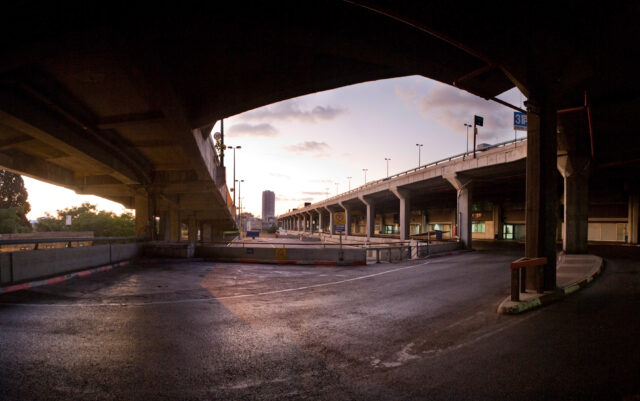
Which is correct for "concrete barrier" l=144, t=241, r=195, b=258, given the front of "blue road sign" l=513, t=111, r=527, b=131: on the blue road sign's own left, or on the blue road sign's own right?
on the blue road sign's own right

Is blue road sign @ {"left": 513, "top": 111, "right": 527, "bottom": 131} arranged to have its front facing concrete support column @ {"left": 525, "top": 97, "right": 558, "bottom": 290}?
yes

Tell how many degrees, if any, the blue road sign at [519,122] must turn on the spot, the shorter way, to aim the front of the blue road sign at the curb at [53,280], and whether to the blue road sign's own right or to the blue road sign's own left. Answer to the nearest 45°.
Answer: approximately 45° to the blue road sign's own right

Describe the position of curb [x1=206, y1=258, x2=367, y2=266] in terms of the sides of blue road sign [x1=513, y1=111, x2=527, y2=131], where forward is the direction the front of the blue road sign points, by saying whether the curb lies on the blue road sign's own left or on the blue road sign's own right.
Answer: on the blue road sign's own right

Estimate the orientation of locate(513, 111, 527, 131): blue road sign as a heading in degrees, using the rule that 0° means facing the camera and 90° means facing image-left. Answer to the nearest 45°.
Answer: approximately 0°

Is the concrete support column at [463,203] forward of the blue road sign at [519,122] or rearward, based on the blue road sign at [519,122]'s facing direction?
rearward

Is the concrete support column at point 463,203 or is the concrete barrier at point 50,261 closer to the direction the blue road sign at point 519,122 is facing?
the concrete barrier

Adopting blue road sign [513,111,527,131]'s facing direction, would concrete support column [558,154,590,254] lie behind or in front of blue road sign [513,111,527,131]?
behind
